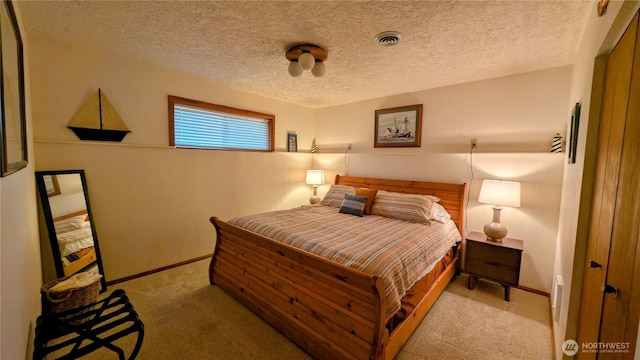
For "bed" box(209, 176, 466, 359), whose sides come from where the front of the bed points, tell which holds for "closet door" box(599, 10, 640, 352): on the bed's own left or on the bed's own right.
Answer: on the bed's own left

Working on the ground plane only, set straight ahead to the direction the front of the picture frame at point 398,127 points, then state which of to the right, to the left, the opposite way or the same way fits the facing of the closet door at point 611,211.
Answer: to the right

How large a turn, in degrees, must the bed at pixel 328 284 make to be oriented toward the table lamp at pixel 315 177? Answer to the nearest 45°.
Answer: approximately 135° to its right

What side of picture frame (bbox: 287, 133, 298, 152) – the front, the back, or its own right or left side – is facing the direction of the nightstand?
front

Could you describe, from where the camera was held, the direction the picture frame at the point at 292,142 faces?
facing the viewer and to the right of the viewer

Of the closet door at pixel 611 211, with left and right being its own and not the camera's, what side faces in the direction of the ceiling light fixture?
front

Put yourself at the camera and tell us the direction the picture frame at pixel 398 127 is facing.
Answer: facing the viewer and to the left of the viewer

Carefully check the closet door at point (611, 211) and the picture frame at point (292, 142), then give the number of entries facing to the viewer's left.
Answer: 1

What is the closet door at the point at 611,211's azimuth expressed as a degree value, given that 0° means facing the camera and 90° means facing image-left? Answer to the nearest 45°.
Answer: approximately 90°

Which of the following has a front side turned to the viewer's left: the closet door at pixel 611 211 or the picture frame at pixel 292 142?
the closet door

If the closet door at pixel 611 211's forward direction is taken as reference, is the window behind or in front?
in front

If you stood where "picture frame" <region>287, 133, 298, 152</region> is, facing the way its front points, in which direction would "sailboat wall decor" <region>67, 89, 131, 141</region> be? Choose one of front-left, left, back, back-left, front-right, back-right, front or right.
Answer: right

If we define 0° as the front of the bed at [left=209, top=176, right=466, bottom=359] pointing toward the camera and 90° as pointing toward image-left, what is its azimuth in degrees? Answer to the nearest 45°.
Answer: approximately 45°
